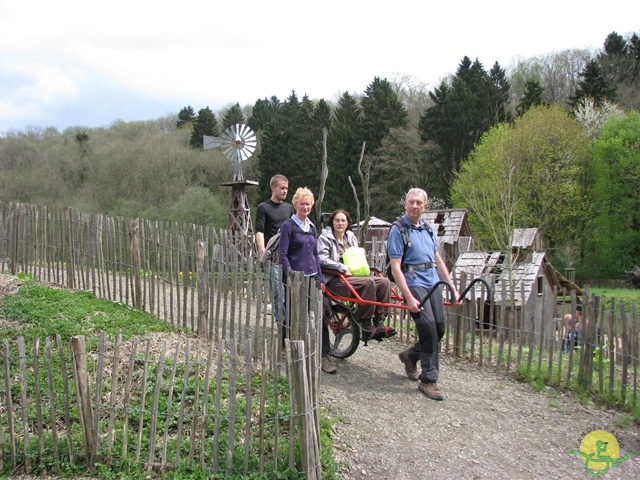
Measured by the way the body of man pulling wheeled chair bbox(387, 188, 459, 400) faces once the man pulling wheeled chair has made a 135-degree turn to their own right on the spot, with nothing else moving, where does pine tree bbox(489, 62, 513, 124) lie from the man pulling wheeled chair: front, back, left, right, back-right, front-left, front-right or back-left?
right

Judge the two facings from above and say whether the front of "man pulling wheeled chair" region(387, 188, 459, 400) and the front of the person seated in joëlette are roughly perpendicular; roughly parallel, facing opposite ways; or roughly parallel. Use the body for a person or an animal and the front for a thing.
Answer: roughly parallel

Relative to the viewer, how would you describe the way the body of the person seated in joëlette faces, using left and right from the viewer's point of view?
facing the viewer and to the right of the viewer

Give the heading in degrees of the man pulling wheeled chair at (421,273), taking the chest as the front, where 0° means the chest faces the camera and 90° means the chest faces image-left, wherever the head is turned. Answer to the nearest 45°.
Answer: approximately 315°

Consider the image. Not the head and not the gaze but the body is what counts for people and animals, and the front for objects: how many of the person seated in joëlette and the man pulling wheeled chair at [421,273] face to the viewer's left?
0

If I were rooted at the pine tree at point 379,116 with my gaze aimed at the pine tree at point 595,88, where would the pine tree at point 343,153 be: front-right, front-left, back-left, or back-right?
back-right

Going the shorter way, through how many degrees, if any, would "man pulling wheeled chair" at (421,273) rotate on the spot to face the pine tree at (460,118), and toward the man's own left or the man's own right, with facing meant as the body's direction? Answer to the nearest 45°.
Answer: approximately 135° to the man's own left

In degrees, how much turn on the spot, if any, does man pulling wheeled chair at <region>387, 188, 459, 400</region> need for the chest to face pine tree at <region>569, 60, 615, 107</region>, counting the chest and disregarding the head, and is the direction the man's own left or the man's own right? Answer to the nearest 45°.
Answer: approximately 135° to the man's own left

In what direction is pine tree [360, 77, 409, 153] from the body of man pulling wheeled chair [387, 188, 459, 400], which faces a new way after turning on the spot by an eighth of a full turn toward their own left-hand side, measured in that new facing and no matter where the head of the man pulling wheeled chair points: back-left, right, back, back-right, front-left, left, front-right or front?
left

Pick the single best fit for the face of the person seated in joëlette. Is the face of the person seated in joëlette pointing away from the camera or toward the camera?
toward the camera

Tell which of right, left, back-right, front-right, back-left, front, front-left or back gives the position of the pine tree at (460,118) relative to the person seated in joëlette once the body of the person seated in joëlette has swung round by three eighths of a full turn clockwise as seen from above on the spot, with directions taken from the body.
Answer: right

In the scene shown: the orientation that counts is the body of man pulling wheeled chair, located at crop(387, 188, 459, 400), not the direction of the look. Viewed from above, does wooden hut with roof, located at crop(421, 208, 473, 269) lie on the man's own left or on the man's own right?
on the man's own left

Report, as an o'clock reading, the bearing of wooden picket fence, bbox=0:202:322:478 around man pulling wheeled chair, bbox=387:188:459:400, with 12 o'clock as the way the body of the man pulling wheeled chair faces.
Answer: The wooden picket fence is roughly at 3 o'clock from the man pulling wheeled chair.

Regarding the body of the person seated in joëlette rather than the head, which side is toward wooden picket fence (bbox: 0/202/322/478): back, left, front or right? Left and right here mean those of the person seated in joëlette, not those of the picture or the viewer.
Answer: right

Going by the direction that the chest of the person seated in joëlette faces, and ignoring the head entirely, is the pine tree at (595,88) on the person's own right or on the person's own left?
on the person's own left

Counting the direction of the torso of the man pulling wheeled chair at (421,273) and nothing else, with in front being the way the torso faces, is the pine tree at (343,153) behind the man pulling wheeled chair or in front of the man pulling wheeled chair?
behind
